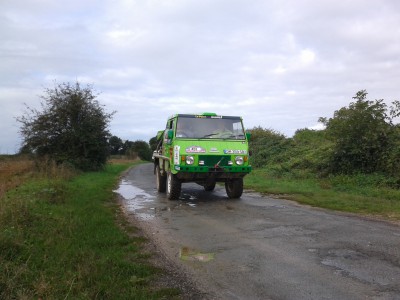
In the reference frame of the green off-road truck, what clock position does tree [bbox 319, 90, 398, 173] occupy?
The tree is roughly at 8 o'clock from the green off-road truck.

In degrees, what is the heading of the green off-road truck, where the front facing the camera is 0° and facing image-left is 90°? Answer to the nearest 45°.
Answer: approximately 0°

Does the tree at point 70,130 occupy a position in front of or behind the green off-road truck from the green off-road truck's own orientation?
behind
